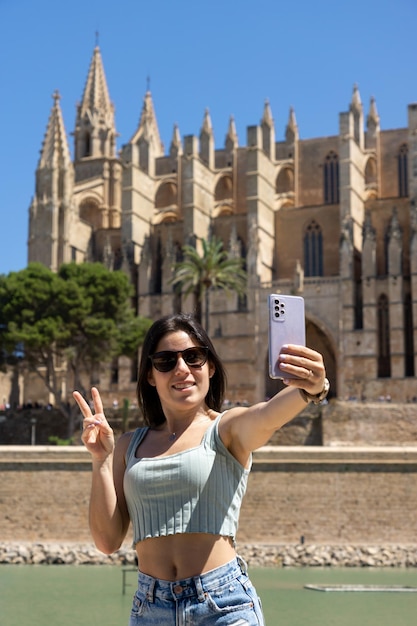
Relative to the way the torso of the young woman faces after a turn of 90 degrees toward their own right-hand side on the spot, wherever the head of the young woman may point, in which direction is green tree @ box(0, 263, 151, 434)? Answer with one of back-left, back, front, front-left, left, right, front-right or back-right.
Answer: right

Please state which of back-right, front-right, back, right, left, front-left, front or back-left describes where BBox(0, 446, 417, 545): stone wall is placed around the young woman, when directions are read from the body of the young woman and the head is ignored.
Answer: back

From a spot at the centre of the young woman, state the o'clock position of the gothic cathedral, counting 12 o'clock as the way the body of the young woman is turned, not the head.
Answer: The gothic cathedral is roughly at 6 o'clock from the young woman.

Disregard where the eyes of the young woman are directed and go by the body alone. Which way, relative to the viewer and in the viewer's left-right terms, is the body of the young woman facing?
facing the viewer

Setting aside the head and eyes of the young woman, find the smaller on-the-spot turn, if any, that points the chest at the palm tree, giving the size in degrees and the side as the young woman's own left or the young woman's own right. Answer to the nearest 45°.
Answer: approximately 180°

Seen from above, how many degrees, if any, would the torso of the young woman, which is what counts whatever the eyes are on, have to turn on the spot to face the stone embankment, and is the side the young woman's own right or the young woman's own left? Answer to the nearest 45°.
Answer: approximately 180°

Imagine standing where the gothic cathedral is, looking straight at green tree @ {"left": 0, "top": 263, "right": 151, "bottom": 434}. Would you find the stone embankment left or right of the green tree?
left
